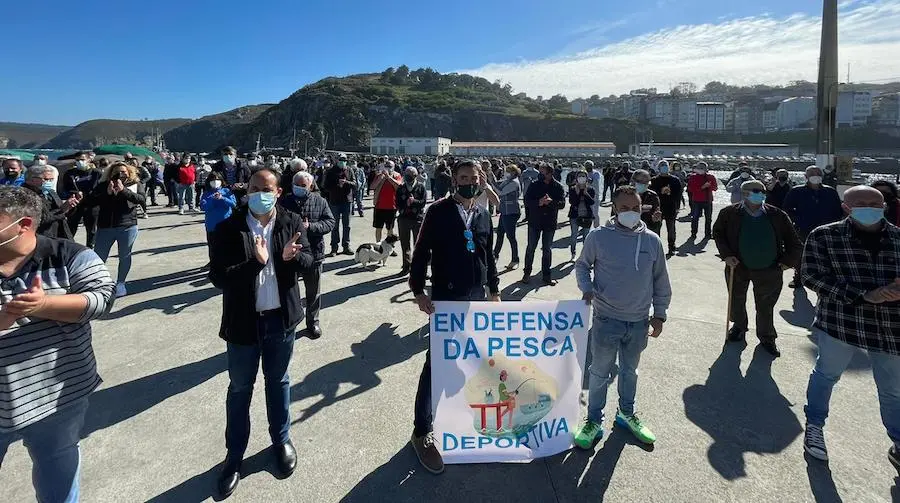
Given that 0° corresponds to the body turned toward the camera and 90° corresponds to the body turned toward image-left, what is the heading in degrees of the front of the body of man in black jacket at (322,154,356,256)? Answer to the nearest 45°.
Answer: approximately 0°

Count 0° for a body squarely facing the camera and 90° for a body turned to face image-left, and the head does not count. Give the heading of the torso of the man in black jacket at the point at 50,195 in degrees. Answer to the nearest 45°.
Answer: approximately 315°

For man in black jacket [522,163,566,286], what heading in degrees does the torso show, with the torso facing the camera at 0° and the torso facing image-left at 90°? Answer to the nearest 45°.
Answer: approximately 0°

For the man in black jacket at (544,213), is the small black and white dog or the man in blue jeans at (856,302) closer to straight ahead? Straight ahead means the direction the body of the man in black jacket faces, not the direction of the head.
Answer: the man in blue jeans

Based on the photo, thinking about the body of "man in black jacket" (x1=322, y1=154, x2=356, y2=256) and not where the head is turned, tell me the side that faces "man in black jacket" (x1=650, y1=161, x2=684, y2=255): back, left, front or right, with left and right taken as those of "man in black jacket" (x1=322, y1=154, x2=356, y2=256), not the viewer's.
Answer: left

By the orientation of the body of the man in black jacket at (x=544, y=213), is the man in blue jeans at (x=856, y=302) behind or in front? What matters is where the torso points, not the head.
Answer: in front

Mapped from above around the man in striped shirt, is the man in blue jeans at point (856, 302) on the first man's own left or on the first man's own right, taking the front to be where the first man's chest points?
on the first man's own left

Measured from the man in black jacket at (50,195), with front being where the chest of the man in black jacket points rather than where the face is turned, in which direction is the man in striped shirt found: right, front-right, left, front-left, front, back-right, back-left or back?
front-right
